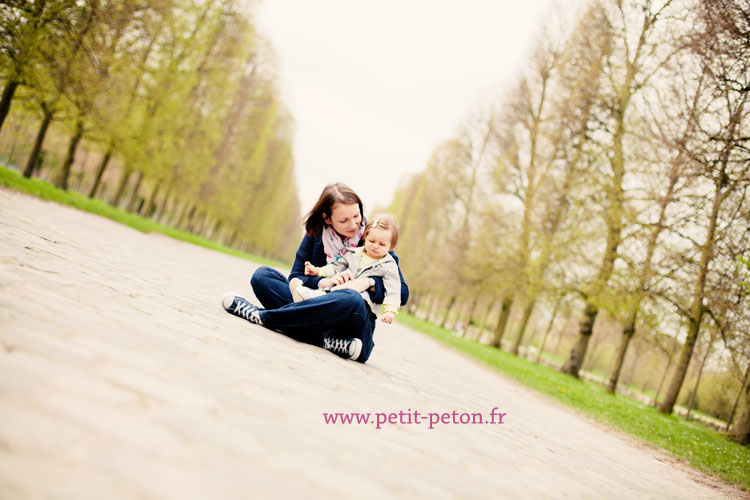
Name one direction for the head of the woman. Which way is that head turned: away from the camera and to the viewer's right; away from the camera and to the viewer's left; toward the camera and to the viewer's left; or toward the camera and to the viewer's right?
toward the camera and to the viewer's right

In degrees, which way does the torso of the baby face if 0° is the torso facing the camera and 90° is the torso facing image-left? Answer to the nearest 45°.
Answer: approximately 45°
